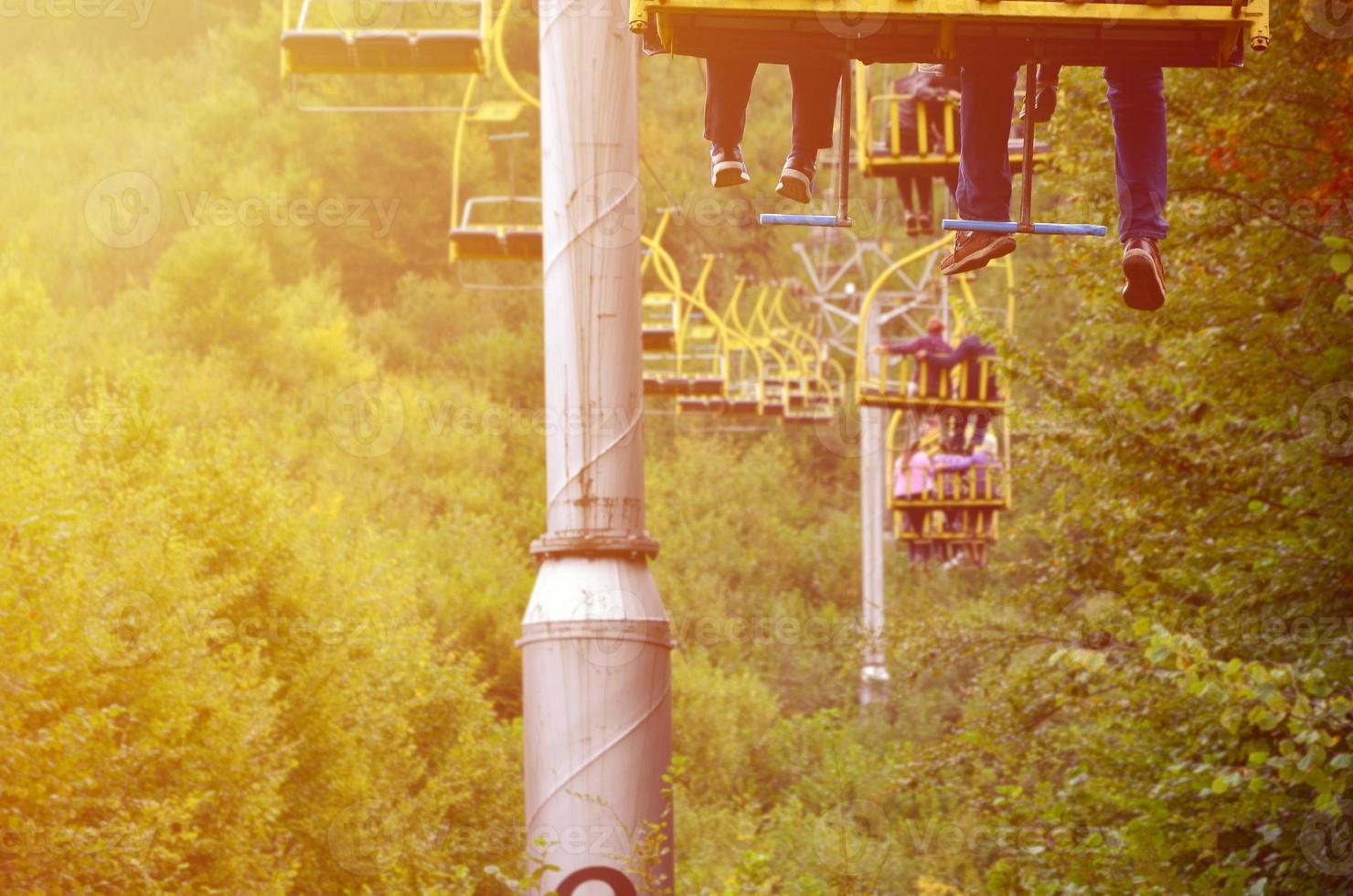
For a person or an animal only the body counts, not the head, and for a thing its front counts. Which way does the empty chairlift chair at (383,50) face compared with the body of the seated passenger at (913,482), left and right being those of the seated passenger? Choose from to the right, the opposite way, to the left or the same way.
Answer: the opposite way
